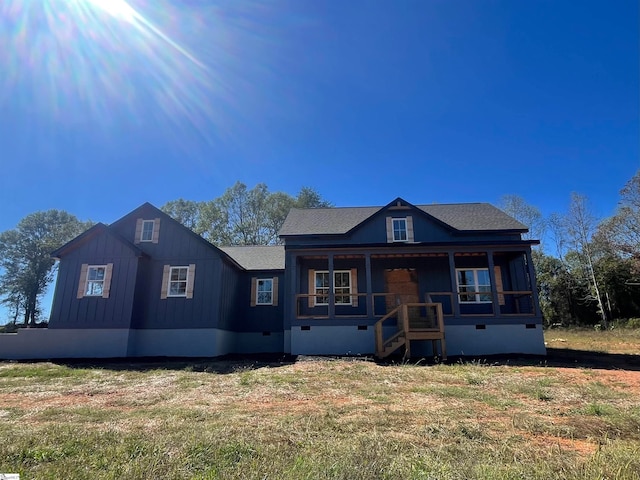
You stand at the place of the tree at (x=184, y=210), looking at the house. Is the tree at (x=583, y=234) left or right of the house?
left

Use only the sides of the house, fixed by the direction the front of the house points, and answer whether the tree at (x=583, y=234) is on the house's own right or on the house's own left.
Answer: on the house's own left

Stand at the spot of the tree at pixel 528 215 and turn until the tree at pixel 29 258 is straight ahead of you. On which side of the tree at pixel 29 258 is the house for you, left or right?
left

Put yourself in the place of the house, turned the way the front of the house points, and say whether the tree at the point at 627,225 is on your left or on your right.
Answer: on your left

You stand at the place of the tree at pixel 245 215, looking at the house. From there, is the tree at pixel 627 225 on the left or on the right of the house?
left

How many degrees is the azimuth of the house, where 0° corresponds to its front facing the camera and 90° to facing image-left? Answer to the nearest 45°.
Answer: approximately 0°

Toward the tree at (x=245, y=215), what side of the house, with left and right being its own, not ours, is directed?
back

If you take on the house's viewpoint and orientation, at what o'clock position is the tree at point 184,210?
The tree is roughly at 5 o'clock from the house.

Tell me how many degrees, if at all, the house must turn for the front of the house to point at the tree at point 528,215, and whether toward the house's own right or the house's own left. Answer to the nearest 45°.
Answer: approximately 135° to the house's own left
